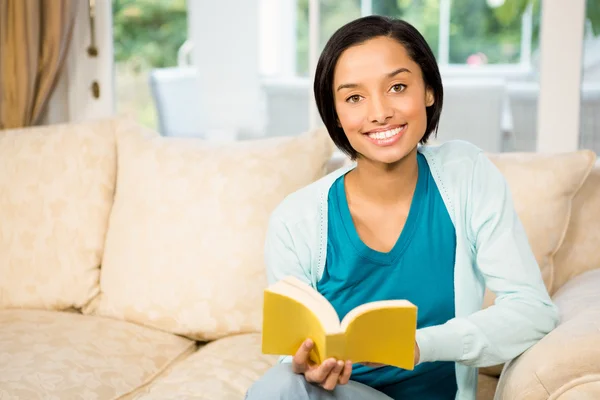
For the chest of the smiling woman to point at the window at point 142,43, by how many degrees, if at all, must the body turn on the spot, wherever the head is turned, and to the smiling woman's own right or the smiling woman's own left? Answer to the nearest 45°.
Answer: approximately 135° to the smiling woman's own right

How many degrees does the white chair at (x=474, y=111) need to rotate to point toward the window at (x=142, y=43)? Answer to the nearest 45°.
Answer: approximately 90° to its left

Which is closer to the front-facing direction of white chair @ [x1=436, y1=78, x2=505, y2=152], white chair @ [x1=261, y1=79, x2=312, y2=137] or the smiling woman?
the white chair

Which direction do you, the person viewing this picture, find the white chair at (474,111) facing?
facing away from the viewer
